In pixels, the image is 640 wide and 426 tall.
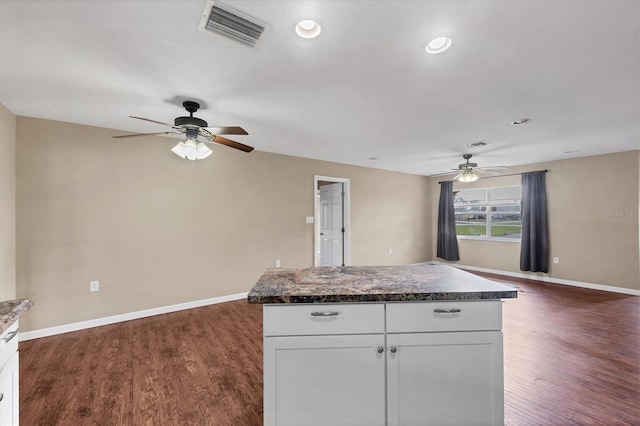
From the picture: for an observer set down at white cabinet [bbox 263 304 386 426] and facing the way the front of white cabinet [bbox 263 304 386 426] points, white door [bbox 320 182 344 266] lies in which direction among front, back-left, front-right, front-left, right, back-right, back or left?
back

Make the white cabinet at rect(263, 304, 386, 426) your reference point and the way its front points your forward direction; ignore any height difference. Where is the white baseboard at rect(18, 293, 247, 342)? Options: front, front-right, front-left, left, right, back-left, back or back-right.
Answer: back-right

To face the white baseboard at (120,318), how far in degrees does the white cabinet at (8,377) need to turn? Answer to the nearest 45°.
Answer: approximately 90° to its left

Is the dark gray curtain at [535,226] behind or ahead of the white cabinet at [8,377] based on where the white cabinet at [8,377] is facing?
ahead

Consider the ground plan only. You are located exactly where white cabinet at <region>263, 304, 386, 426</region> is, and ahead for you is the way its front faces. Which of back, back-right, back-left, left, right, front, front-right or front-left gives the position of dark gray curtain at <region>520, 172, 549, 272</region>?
back-left

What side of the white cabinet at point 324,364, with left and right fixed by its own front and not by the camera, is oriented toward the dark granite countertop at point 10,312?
right

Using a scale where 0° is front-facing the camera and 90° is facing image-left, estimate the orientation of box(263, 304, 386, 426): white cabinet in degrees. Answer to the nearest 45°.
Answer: approximately 0°

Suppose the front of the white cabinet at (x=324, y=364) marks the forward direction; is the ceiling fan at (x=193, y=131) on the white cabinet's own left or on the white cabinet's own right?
on the white cabinet's own right

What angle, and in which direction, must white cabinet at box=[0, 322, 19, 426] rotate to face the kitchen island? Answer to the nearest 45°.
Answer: approximately 45° to its right

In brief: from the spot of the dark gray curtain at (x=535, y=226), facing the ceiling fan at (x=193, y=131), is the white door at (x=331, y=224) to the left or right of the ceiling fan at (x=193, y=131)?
right

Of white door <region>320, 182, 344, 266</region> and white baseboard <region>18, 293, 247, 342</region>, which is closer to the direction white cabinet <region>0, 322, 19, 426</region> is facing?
the white door

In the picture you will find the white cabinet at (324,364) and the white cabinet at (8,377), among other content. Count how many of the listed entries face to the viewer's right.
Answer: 1

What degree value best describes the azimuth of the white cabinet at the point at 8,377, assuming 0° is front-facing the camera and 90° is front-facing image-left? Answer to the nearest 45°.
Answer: approximately 270°

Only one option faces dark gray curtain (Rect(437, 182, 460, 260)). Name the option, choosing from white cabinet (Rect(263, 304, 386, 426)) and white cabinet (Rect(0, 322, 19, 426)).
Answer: white cabinet (Rect(0, 322, 19, 426))
